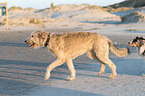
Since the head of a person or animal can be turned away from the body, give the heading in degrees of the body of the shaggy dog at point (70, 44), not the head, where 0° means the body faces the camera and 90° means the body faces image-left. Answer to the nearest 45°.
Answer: approximately 90°
